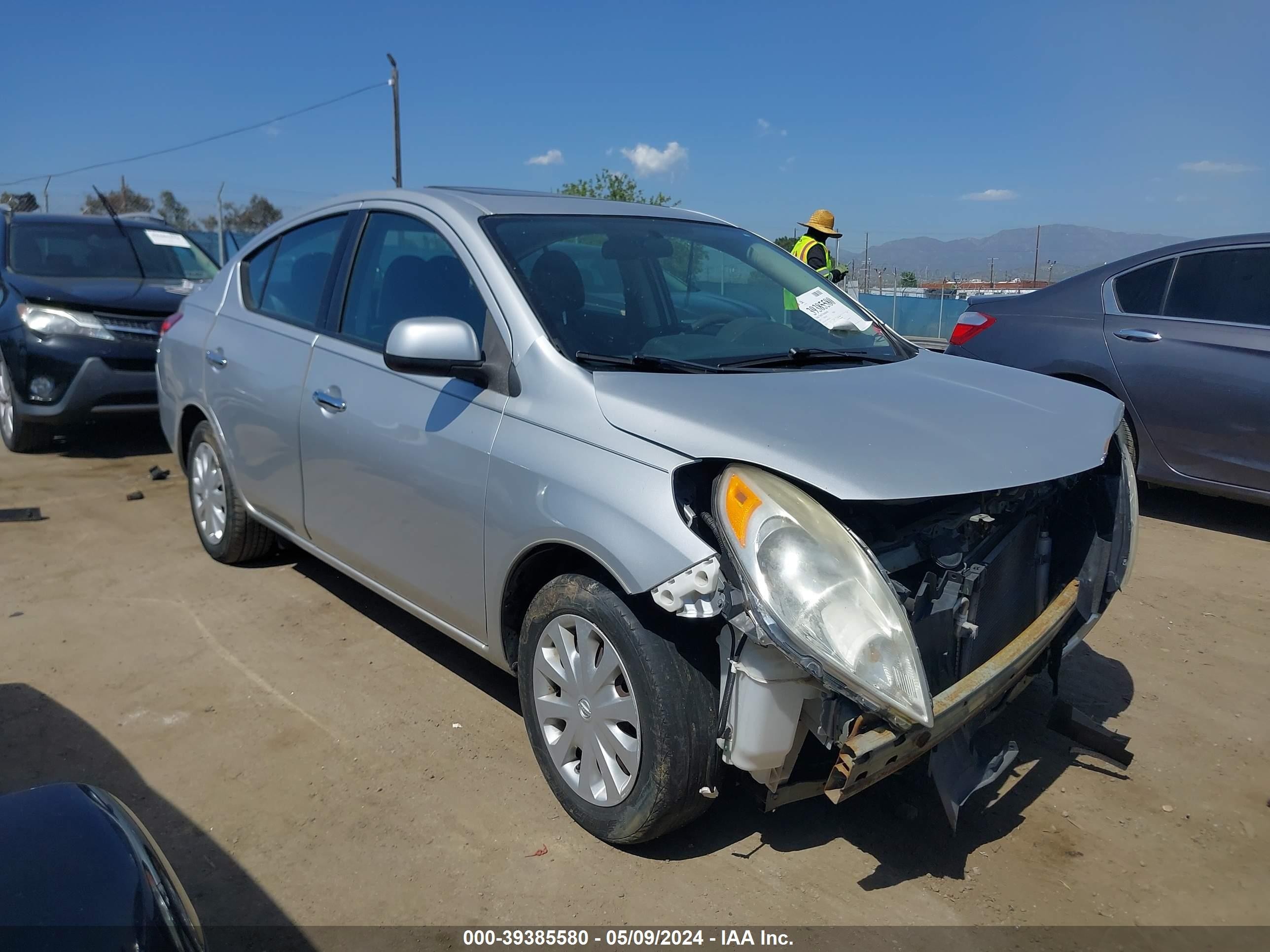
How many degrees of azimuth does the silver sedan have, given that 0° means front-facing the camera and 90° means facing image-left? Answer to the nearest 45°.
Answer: approximately 315°

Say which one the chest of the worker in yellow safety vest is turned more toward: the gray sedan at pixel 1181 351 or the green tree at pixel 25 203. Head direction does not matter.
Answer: the gray sedan

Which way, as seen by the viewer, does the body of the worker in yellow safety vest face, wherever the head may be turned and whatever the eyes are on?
to the viewer's right

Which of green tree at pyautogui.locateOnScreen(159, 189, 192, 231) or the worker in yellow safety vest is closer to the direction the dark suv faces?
the worker in yellow safety vest

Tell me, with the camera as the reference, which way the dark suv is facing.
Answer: facing the viewer and to the right of the viewer

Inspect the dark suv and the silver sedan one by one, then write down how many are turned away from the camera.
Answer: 0

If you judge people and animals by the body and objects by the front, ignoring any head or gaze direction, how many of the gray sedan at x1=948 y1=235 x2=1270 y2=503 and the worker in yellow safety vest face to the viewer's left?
0
